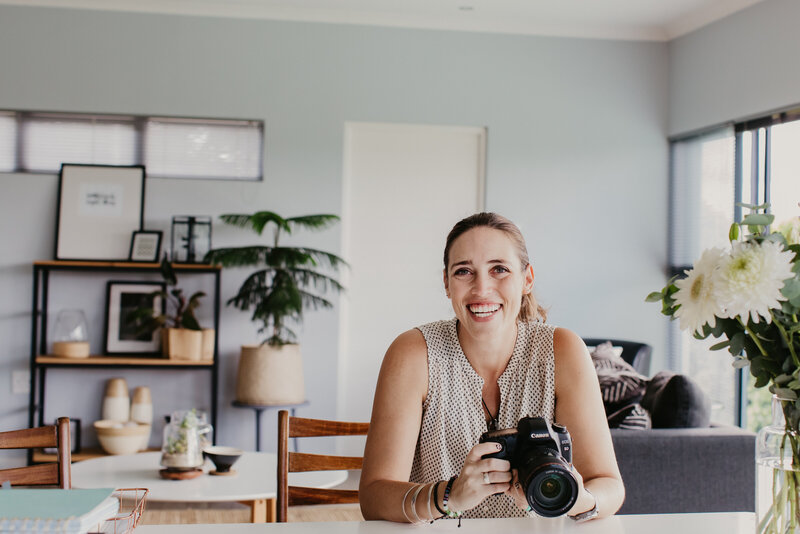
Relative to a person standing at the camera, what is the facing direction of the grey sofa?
facing away from the viewer

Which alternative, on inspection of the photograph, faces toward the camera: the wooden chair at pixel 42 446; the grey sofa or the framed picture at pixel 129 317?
the framed picture

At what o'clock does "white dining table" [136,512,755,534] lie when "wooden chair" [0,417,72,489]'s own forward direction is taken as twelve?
The white dining table is roughly at 3 o'clock from the wooden chair.

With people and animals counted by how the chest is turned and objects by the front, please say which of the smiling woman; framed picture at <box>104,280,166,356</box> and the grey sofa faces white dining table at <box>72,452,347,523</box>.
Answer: the framed picture

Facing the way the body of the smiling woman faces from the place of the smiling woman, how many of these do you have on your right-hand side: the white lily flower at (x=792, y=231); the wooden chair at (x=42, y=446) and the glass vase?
1

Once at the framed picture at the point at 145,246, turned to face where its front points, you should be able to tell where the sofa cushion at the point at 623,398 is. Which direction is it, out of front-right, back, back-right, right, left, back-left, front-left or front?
front-left

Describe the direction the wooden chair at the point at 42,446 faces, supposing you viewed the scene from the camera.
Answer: facing away from the viewer and to the right of the viewer

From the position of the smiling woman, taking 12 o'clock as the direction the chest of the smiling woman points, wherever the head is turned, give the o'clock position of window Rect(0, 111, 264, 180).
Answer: The window is roughly at 5 o'clock from the smiling woman.
